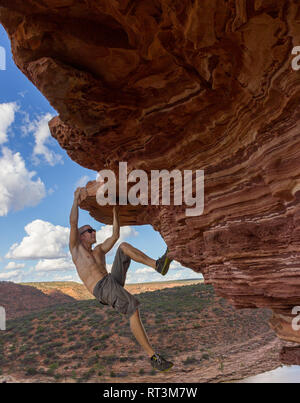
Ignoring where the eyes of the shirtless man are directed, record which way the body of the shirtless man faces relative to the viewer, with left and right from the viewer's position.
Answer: facing the viewer and to the right of the viewer
